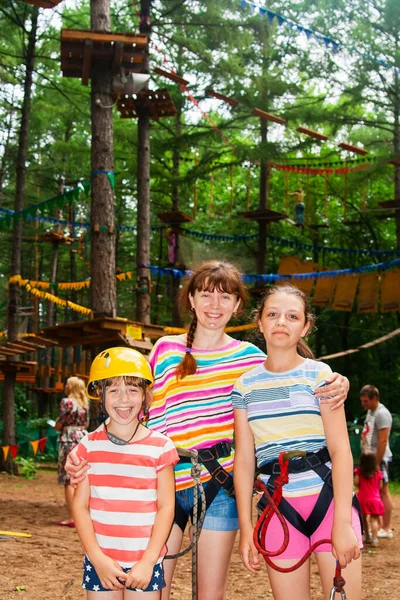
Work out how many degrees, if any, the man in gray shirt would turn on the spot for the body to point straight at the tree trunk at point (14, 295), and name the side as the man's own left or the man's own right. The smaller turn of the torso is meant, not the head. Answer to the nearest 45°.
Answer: approximately 45° to the man's own right

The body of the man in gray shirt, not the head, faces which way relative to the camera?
to the viewer's left

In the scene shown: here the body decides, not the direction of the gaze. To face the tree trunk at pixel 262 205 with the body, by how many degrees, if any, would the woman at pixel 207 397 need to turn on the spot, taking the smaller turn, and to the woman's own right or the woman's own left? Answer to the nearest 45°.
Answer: approximately 180°

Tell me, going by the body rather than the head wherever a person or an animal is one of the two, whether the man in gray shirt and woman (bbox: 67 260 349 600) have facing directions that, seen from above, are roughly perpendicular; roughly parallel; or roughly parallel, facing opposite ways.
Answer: roughly perpendicular

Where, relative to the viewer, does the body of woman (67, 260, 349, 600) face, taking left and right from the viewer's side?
facing the viewer

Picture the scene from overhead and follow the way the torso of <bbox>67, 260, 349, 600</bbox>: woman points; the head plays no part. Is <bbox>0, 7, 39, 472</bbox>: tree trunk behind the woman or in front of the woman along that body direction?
behind

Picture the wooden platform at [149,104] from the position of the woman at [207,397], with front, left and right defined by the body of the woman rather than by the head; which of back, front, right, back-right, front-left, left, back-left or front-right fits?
back

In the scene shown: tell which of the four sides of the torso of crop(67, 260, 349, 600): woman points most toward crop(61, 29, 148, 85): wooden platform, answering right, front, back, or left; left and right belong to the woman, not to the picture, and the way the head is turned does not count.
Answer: back

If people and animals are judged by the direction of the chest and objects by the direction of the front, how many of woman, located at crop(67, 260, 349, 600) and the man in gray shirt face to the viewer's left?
1

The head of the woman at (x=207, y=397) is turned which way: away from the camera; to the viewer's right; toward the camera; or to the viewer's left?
toward the camera

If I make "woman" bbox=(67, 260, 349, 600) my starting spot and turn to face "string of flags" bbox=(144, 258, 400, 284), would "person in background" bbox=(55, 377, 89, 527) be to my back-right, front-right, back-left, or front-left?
front-left

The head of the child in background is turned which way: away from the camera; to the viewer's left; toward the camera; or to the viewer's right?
away from the camera

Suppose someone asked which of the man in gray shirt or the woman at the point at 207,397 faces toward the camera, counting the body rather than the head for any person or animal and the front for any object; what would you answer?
the woman

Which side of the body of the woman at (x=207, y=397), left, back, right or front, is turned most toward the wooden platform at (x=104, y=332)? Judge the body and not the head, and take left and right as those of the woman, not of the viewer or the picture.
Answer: back

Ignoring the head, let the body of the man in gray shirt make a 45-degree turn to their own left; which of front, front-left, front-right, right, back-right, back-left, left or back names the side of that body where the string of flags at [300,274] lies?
back-right
